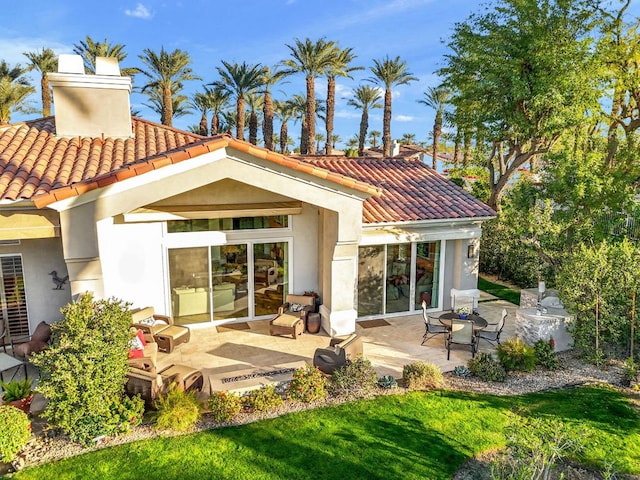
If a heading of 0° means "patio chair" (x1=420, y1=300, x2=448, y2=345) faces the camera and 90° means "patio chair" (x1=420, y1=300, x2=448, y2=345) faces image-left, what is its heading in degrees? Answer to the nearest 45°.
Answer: approximately 270°

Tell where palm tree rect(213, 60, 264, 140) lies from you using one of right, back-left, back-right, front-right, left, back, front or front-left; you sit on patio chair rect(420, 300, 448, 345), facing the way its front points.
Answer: back-left

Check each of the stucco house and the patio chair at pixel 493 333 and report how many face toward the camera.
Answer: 1

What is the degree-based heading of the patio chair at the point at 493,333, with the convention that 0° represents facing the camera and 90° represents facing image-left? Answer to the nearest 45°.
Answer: approximately 90°

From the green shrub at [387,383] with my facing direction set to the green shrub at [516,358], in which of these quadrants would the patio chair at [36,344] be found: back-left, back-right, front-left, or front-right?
back-left

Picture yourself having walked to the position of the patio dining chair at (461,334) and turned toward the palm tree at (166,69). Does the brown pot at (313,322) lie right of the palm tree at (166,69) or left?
left

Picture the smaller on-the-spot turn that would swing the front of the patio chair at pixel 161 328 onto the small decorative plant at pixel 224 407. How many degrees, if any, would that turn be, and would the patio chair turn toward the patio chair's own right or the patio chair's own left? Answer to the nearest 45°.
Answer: approximately 45° to the patio chair's own right

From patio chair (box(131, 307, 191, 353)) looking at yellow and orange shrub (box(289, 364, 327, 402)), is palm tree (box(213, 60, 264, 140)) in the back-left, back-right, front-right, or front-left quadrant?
back-left

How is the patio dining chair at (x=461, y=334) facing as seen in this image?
away from the camera

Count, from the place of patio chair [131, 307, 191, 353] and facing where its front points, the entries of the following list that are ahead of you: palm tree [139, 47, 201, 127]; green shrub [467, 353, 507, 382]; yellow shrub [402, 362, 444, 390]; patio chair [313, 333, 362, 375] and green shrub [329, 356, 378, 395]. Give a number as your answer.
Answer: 4

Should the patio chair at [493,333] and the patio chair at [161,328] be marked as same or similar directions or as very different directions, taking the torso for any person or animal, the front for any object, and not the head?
very different directions

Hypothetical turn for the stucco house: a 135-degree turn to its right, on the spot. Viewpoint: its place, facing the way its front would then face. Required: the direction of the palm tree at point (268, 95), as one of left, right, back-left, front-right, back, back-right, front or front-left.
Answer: front-right

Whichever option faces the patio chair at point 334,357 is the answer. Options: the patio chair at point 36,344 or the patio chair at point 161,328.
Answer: the patio chair at point 161,328
